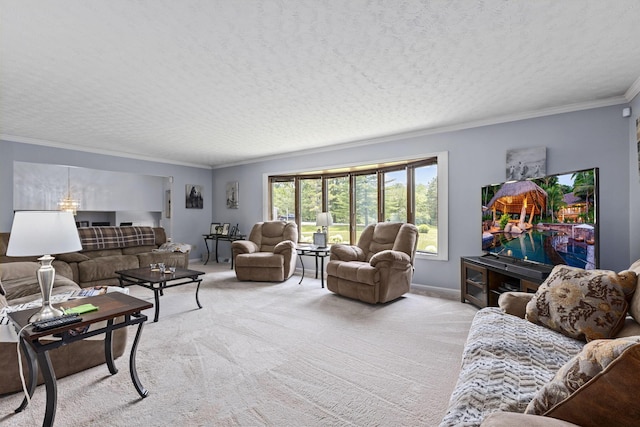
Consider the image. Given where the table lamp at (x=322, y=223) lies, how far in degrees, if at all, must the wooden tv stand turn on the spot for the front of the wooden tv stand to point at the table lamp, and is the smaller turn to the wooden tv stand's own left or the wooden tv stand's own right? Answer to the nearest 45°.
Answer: approximately 45° to the wooden tv stand's own right

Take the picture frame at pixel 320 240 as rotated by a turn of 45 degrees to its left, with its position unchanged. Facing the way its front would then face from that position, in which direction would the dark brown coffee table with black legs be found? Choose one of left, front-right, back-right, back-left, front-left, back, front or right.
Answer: right

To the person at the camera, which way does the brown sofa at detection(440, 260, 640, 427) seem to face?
facing to the left of the viewer

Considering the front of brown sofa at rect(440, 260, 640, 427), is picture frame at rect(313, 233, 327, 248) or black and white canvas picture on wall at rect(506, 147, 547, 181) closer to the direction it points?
the picture frame

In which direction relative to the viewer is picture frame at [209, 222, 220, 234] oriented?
toward the camera

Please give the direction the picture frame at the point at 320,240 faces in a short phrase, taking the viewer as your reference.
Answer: facing the viewer

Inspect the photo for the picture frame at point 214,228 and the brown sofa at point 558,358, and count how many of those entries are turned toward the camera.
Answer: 1

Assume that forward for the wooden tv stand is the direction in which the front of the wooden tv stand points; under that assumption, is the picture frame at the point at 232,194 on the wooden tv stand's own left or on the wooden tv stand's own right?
on the wooden tv stand's own right

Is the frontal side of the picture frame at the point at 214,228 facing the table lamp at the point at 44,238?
yes

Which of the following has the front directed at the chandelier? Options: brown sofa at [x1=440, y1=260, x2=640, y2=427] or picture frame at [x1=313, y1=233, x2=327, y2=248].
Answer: the brown sofa

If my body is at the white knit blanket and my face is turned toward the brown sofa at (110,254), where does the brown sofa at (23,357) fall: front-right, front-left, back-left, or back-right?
front-left

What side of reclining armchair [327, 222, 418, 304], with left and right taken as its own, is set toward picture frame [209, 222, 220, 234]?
right
